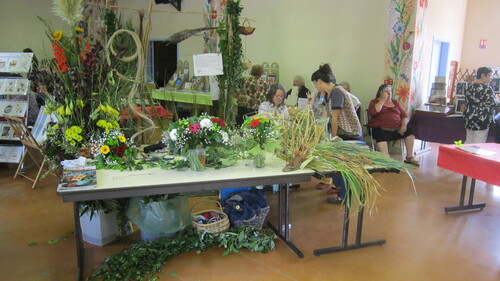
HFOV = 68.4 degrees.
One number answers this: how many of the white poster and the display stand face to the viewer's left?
0

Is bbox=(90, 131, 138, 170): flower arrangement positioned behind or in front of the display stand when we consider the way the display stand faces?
in front

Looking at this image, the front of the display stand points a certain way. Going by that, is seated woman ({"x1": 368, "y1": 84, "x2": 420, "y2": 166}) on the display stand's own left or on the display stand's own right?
on the display stand's own left

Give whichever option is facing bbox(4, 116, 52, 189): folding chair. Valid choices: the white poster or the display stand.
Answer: the display stand

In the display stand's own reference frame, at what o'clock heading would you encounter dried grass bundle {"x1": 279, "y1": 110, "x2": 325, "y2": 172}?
The dried grass bundle is roughly at 11 o'clock from the display stand.

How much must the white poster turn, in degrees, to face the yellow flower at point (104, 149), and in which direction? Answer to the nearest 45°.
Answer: approximately 45° to its right

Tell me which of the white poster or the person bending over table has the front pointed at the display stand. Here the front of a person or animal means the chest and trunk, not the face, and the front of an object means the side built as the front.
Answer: the person bending over table

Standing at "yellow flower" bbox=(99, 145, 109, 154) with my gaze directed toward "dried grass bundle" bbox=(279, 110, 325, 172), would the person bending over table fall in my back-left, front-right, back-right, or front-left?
front-left

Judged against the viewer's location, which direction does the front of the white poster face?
facing the viewer

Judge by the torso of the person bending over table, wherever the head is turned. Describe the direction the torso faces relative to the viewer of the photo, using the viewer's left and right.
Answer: facing to the left of the viewer

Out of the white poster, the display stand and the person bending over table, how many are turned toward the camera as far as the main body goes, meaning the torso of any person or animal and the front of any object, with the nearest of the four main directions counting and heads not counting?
2

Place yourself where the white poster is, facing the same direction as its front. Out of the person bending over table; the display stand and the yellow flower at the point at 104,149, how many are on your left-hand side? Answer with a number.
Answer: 1

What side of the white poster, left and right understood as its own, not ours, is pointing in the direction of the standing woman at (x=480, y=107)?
left

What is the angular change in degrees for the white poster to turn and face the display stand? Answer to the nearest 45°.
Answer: approximately 135° to its right

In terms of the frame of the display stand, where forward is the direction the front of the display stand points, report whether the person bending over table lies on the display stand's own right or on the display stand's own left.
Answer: on the display stand's own left

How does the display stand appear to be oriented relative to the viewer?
toward the camera

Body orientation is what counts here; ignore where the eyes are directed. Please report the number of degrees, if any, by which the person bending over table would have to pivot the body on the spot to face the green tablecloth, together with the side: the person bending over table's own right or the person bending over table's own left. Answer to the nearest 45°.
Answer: approximately 45° to the person bending over table's own right

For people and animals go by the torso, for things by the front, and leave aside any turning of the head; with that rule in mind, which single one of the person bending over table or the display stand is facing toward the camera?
the display stand
